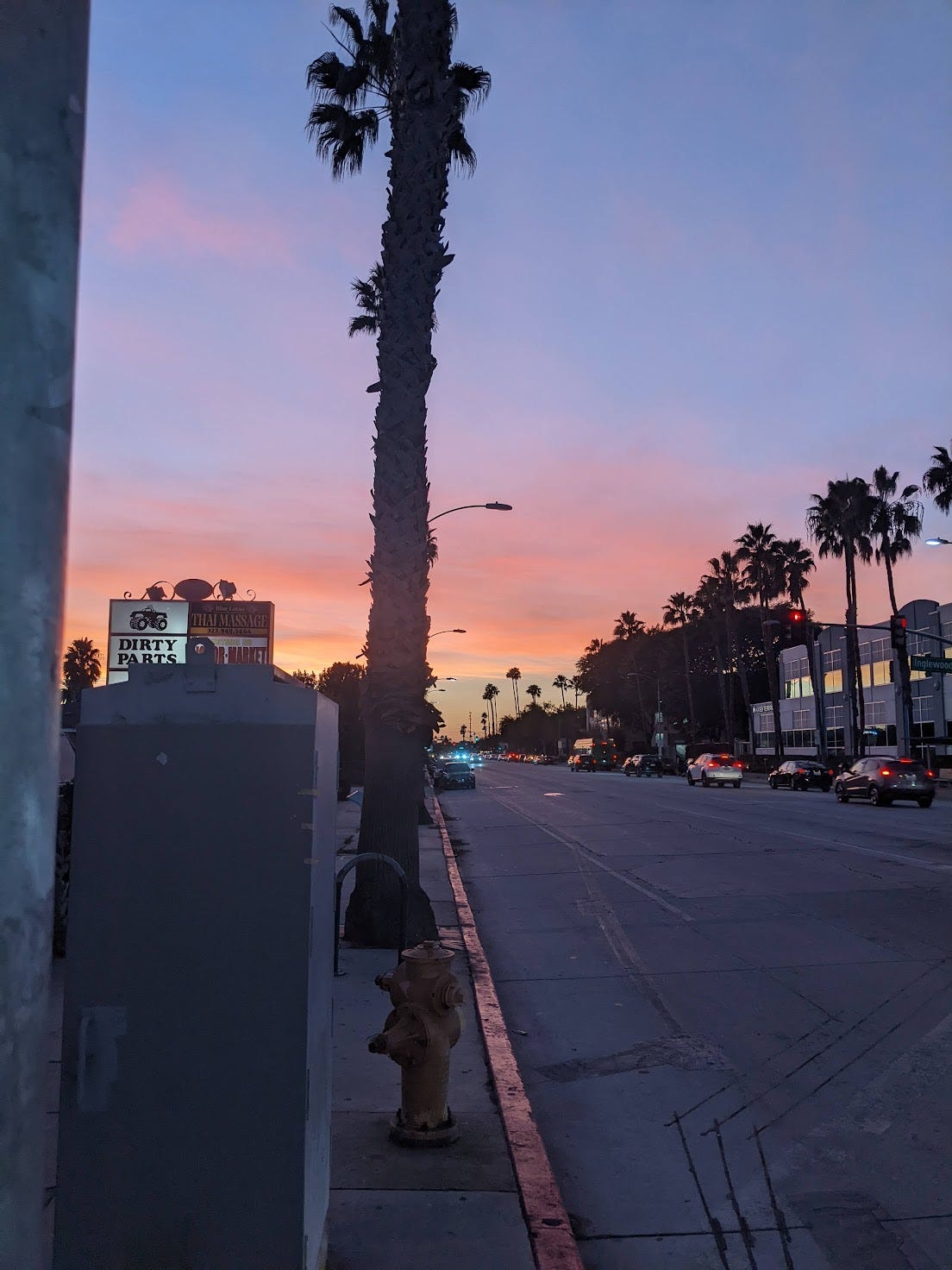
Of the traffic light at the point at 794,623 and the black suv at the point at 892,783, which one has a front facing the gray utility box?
the traffic light

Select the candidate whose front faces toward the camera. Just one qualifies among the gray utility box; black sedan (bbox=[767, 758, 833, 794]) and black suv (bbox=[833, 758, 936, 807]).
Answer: the gray utility box

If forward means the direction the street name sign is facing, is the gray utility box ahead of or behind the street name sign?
ahead

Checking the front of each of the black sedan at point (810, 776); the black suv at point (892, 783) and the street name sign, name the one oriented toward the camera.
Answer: the street name sign

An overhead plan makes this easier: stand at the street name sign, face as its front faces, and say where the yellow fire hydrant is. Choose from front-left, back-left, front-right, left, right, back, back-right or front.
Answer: front

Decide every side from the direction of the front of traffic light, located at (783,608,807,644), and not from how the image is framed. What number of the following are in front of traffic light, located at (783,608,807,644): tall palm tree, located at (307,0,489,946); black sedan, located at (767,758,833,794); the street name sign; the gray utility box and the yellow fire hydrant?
3

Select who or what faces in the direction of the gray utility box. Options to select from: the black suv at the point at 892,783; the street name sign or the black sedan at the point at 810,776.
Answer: the street name sign

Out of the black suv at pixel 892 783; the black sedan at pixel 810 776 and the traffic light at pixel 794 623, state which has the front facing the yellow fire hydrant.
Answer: the traffic light

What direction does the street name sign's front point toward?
toward the camera

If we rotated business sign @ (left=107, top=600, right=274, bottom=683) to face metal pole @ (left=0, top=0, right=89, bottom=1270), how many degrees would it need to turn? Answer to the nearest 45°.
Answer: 0° — it already faces it

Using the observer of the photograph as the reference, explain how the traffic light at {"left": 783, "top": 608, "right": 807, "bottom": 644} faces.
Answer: facing the viewer

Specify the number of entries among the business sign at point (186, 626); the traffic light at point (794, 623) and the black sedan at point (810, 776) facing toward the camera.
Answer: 2

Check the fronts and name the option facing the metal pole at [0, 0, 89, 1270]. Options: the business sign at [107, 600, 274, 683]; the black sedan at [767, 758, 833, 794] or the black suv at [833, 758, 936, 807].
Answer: the business sign

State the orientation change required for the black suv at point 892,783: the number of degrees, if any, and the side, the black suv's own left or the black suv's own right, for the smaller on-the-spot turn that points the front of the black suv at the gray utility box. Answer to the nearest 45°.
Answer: approximately 135° to the black suv's own left

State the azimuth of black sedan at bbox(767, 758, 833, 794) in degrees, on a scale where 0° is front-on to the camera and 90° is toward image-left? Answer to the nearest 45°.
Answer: approximately 135°

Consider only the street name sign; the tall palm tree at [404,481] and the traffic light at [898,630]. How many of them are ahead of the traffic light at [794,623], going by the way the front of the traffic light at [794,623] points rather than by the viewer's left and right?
1
